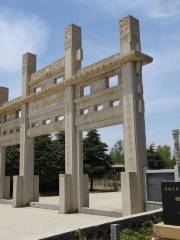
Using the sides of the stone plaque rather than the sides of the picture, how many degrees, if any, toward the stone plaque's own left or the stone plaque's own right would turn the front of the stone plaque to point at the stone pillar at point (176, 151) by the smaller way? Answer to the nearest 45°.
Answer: approximately 180°

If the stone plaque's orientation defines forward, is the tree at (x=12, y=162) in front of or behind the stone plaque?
behind

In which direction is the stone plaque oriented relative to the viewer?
toward the camera

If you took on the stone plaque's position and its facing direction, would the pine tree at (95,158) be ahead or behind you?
behind
